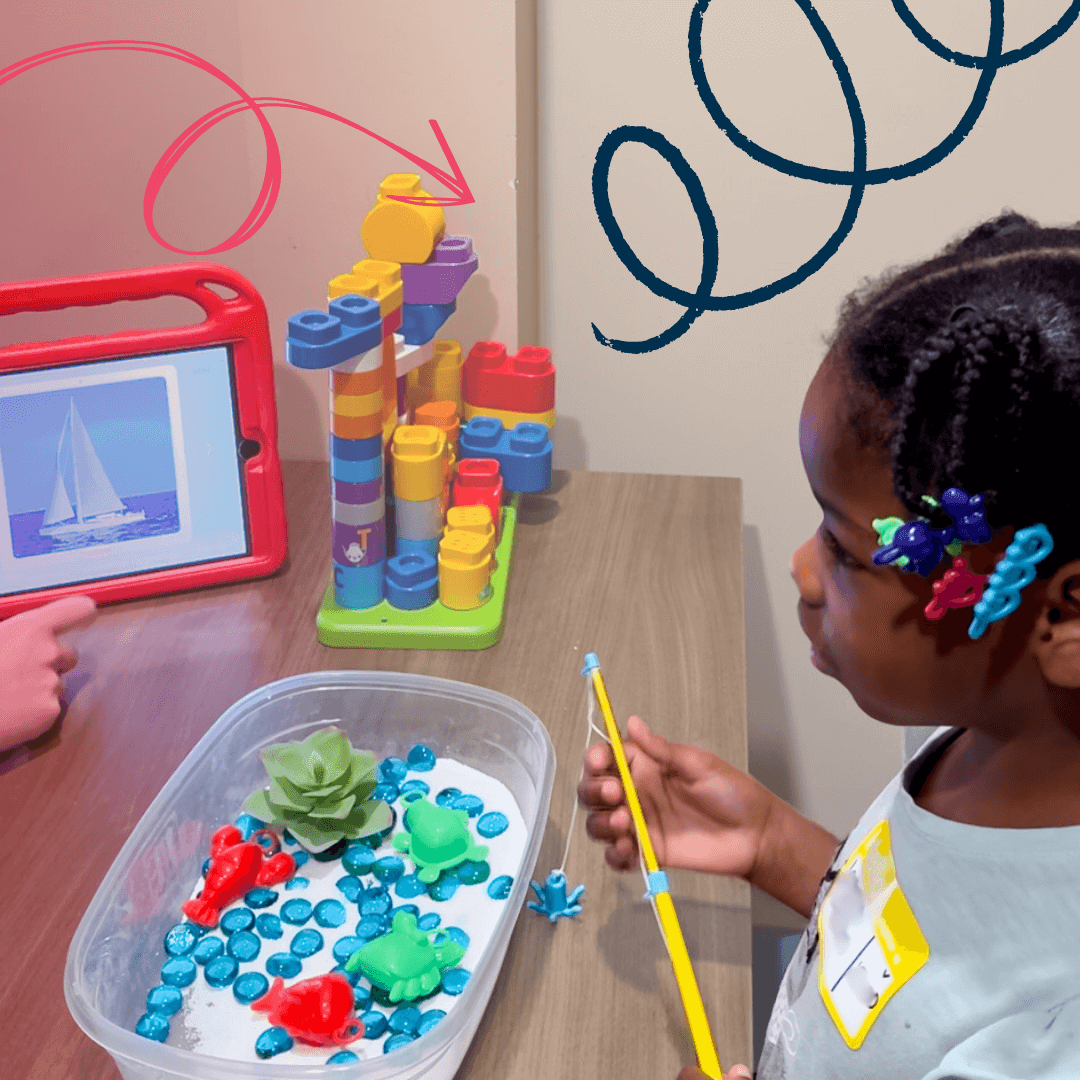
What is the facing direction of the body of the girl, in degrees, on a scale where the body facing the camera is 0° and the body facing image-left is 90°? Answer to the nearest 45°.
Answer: approximately 90°

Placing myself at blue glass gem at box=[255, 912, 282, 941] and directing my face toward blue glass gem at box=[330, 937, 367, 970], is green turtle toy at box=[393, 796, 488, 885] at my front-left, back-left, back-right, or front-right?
front-left

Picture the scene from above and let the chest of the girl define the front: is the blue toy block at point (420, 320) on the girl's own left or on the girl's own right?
on the girl's own right

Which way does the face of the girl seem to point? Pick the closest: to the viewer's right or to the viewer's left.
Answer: to the viewer's left
